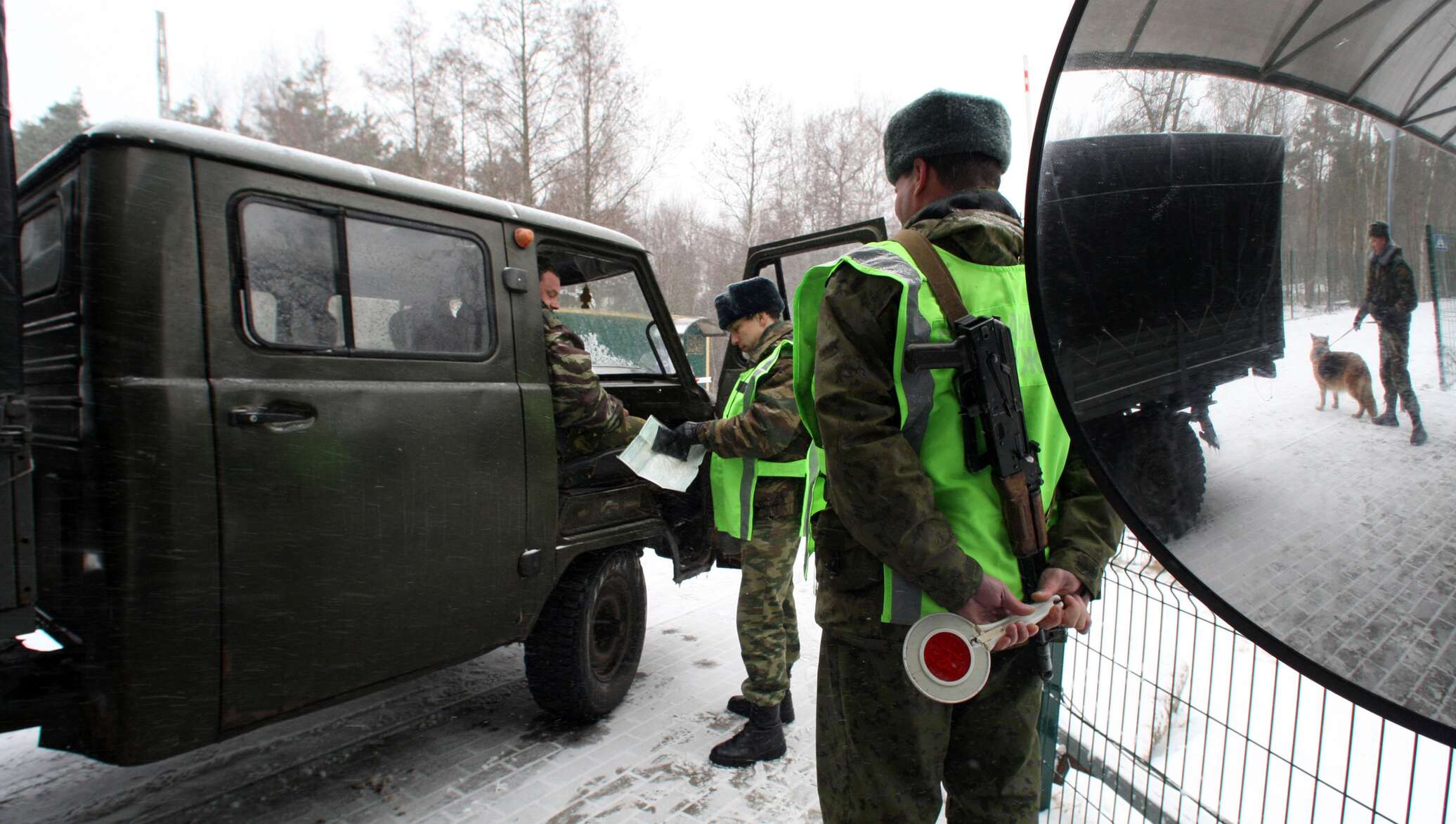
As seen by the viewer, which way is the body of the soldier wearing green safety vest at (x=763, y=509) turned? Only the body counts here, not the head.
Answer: to the viewer's left

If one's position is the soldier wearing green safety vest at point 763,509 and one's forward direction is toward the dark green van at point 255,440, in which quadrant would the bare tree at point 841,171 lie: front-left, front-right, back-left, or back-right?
back-right

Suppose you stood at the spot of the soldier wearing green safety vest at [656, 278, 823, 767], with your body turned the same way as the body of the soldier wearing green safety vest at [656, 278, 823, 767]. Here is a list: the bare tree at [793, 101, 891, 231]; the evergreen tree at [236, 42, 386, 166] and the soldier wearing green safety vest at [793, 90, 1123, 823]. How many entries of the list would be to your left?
1

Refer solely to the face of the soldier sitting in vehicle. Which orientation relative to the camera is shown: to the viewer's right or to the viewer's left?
to the viewer's right

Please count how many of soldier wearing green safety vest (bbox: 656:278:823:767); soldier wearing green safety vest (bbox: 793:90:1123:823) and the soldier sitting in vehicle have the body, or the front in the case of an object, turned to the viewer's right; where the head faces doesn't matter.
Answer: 1

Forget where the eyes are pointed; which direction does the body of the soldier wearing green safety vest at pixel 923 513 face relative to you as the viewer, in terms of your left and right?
facing away from the viewer and to the left of the viewer

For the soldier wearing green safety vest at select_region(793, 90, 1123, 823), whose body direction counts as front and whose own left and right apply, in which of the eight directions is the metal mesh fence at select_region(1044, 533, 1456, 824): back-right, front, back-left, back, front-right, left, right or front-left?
right

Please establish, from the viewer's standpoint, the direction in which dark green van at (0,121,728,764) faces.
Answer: facing away from the viewer and to the right of the viewer

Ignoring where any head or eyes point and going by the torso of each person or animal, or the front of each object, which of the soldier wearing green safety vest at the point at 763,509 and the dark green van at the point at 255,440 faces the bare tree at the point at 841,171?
the dark green van

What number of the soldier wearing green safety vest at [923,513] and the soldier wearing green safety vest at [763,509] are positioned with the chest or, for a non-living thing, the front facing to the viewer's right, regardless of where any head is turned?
0

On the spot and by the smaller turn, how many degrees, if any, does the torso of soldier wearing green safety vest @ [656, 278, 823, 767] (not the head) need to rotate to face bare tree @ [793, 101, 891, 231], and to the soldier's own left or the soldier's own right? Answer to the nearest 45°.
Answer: approximately 90° to the soldier's own right

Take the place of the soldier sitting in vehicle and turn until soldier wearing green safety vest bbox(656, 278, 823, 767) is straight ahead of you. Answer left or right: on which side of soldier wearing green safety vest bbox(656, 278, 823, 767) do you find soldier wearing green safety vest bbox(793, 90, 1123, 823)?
right

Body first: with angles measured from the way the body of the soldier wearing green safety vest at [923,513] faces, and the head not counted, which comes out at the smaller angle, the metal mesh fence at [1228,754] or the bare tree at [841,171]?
the bare tree

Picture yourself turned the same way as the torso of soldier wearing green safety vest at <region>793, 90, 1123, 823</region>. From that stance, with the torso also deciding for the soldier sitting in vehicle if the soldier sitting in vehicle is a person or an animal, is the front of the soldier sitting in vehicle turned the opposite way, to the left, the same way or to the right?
to the right

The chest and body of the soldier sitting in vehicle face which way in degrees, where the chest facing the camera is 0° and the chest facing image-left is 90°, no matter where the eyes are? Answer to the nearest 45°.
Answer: approximately 270°

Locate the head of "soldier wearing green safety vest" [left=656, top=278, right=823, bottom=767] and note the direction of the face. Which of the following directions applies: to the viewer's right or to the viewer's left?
to the viewer's left

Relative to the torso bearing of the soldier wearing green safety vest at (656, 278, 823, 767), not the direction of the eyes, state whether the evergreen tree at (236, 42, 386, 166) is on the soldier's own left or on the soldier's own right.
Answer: on the soldier's own right

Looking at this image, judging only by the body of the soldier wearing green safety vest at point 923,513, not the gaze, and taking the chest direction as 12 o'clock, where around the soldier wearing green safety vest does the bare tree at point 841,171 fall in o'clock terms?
The bare tree is roughly at 1 o'clock from the soldier wearing green safety vest.
